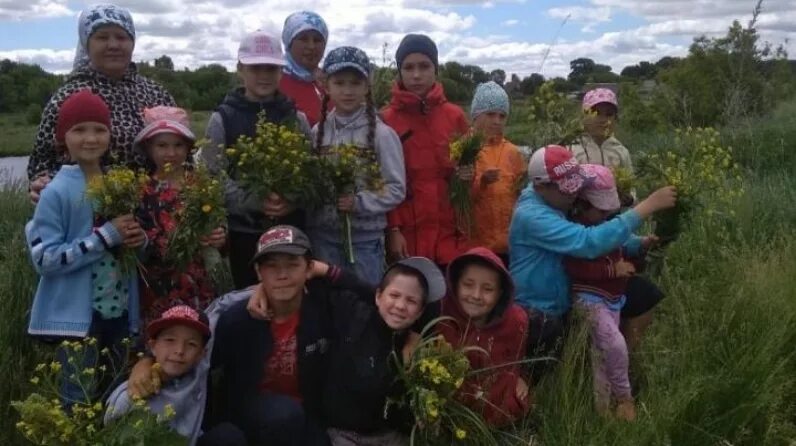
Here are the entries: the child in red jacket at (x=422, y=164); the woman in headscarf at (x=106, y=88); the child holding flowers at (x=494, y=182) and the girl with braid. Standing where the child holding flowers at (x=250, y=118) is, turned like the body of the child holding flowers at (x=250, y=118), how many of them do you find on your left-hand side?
3

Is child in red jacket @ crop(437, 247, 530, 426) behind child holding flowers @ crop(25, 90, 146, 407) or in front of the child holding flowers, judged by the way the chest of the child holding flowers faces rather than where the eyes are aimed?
in front

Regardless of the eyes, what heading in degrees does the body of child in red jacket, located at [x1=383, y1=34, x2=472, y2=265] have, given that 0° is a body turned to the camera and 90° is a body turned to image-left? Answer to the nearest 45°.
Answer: approximately 0°

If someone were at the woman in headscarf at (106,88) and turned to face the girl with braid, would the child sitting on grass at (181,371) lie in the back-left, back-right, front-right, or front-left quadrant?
front-right

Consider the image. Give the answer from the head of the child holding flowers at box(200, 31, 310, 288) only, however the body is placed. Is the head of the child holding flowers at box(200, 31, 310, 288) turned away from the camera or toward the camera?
toward the camera

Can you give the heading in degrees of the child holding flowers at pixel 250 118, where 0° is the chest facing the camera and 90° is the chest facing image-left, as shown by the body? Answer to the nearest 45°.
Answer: approximately 0°

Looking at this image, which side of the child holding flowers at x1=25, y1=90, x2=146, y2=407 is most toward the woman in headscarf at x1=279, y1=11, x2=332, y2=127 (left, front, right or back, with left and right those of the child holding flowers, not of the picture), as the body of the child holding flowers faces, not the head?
left

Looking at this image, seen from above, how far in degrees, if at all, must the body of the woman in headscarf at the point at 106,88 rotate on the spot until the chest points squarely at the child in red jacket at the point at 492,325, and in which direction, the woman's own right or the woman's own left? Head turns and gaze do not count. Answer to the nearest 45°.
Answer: approximately 45° to the woman's own left

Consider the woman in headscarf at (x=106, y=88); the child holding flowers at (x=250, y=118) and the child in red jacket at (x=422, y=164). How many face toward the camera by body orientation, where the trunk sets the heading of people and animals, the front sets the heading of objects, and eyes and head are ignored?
3

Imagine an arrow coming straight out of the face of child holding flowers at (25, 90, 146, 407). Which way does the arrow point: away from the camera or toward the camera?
toward the camera

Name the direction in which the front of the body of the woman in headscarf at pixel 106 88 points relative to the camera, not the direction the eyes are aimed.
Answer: toward the camera

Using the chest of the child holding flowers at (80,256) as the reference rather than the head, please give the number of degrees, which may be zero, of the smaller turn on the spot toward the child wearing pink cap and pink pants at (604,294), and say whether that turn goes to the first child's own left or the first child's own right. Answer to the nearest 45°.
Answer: approximately 45° to the first child's own left

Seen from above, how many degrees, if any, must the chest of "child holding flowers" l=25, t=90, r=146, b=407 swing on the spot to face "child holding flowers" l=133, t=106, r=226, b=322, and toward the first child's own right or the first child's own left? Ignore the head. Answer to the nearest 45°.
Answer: approximately 45° to the first child's own left

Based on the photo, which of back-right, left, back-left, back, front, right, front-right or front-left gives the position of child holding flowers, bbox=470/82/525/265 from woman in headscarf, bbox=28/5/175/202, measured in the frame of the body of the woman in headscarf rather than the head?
left

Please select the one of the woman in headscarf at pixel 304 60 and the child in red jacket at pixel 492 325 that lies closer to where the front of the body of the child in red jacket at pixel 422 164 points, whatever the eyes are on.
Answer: the child in red jacket

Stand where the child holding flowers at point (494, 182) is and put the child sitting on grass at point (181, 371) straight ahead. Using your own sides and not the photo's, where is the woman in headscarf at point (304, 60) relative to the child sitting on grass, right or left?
right

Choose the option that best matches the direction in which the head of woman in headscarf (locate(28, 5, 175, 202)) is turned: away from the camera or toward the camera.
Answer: toward the camera

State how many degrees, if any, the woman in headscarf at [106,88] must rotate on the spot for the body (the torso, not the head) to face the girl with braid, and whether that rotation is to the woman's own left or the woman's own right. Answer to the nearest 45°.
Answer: approximately 90° to the woman's own left
